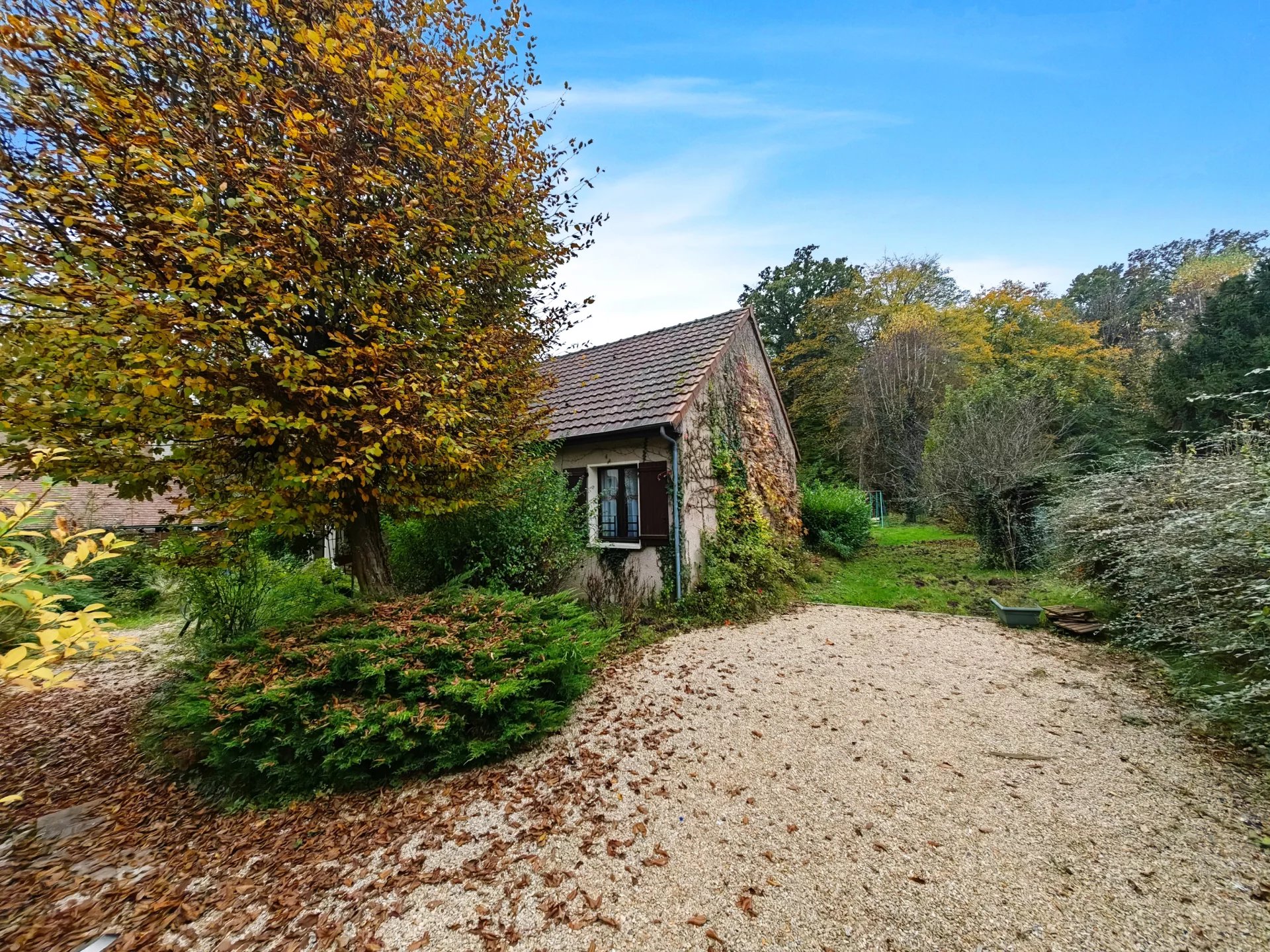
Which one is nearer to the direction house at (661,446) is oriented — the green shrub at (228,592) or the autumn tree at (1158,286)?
the green shrub

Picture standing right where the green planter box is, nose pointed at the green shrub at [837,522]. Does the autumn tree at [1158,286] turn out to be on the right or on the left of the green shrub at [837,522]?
right

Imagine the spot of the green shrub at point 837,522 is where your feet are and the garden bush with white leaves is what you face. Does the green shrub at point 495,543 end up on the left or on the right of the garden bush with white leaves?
right

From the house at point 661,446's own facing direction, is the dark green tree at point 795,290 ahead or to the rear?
to the rear

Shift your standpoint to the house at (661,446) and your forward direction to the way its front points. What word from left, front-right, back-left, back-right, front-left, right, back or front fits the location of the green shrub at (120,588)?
front-right

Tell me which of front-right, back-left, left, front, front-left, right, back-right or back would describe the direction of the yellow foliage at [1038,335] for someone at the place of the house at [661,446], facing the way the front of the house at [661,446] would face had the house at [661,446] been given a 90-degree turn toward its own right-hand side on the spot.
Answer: right

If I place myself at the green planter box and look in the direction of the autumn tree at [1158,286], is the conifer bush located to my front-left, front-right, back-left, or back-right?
back-left

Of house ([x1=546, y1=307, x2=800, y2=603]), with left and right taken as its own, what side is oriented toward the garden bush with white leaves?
left

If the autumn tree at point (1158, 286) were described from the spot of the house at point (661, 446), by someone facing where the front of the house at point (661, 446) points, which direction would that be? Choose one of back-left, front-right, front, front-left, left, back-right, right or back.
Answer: back

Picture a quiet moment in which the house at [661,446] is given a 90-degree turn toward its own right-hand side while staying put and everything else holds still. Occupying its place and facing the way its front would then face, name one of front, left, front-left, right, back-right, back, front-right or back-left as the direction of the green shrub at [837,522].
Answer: right

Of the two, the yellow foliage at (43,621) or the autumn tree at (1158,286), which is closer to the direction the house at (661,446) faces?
the yellow foliage

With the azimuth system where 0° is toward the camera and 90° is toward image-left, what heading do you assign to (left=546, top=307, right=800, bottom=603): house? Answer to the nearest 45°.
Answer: approximately 45°

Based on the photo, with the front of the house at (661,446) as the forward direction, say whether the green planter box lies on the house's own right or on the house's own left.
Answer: on the house's own left
